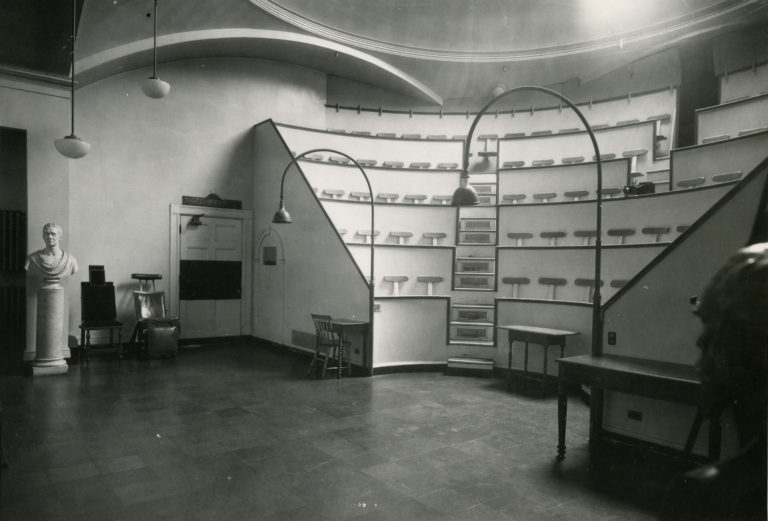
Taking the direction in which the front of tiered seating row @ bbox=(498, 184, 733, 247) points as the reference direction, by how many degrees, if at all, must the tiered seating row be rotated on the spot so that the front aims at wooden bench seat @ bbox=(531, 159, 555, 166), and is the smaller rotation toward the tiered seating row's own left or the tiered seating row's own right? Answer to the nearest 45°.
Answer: approximately 135° to the tiered seating row's own right

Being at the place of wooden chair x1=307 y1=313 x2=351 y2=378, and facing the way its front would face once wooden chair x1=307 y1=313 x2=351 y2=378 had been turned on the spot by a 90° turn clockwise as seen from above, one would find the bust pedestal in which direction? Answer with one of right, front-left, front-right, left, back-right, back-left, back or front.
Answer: back-right

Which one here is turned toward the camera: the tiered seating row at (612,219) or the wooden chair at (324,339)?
the tiered seating row

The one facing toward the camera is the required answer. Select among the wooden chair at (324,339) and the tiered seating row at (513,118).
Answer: the tiered seating row

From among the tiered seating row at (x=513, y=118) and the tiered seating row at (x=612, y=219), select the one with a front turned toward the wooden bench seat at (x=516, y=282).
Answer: the tiered seating row at (x=513, y=118)

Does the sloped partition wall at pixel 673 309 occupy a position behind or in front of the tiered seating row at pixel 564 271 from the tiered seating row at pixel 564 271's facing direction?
in front

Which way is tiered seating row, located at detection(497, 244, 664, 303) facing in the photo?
toward the camera

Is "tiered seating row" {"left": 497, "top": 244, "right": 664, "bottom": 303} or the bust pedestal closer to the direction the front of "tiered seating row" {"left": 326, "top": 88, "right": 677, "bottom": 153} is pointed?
the tiered seating row

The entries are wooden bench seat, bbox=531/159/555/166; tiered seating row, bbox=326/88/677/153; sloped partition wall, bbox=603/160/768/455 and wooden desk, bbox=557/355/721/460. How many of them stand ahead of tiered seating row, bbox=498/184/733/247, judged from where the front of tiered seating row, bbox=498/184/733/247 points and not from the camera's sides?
2

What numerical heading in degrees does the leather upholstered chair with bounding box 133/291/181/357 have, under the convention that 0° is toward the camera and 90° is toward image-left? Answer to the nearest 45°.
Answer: approximately 315°

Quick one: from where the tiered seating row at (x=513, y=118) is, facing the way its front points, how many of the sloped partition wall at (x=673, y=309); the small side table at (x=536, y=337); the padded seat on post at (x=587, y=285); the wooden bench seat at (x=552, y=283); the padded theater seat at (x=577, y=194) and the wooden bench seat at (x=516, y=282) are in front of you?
6

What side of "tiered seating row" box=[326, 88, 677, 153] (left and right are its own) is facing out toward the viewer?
front

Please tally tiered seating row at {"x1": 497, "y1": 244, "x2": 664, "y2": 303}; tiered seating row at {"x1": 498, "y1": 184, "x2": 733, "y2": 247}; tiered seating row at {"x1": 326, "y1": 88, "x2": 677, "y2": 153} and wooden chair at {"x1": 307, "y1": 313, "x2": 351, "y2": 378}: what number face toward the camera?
3

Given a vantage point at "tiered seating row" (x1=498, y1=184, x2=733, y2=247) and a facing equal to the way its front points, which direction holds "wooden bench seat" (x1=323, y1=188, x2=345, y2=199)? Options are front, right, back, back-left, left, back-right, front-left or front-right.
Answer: right

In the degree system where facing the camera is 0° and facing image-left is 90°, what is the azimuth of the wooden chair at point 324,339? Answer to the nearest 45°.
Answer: approximately 225°

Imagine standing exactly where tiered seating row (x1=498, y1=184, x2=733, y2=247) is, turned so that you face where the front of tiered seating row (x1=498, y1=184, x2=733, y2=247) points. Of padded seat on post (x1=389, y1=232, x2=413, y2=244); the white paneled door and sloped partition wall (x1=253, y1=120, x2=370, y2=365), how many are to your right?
3
